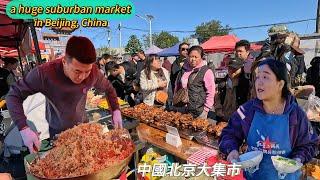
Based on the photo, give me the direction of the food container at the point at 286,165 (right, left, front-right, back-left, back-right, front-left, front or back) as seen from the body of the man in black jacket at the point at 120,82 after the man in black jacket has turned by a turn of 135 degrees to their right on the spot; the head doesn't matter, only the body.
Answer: back

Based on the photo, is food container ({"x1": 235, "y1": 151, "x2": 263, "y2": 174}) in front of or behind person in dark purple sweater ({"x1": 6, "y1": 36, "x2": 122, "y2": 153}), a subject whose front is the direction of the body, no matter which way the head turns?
in front

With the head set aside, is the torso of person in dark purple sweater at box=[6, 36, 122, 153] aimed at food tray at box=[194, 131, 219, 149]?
no

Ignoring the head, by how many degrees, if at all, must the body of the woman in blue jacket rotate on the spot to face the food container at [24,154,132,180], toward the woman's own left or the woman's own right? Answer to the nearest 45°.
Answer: approximately 45° to the woman's own right

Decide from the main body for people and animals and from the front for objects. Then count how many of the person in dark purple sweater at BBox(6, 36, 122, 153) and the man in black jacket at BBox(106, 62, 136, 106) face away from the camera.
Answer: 0

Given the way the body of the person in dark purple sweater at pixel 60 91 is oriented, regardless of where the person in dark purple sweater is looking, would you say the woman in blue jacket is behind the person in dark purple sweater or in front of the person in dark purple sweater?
in front

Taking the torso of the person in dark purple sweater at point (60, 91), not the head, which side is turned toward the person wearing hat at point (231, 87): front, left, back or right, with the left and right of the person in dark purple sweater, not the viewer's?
left

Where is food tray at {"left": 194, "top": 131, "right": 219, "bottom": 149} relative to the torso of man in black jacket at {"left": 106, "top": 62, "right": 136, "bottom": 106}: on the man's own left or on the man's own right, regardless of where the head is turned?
on the man's own left

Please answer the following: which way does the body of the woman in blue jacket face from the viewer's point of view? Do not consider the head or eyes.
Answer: toward the camera

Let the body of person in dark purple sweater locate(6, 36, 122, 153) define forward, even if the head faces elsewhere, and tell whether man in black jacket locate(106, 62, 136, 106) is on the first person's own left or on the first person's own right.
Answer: on the first person's own left

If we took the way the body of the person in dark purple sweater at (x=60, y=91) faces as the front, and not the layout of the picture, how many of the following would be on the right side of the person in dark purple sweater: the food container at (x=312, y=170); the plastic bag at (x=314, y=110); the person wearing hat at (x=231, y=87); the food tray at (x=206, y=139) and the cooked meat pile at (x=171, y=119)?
0

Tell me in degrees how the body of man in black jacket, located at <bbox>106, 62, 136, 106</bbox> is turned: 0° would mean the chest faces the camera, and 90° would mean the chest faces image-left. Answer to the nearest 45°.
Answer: approximately 45°

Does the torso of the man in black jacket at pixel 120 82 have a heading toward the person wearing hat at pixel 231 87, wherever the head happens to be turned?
no

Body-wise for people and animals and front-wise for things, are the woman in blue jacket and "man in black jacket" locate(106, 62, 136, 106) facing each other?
no

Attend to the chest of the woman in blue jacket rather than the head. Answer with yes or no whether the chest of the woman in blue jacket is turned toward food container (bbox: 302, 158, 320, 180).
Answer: no

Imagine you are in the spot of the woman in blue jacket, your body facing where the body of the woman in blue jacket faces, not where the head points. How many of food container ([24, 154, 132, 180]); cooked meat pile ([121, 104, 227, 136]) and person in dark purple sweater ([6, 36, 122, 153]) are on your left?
0

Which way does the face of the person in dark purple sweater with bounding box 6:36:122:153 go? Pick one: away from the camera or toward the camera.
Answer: toward the camera

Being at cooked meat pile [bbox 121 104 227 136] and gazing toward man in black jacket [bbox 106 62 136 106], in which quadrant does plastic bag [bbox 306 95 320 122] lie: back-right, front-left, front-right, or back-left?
back-right

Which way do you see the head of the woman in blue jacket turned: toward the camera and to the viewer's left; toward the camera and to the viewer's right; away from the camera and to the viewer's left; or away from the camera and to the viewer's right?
toward the camera and to the viewer's left

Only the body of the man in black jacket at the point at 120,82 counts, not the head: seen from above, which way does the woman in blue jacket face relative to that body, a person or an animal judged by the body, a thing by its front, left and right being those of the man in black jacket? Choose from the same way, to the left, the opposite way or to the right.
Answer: the same way

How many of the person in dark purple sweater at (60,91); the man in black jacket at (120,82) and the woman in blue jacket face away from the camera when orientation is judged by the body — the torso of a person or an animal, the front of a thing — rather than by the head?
0
